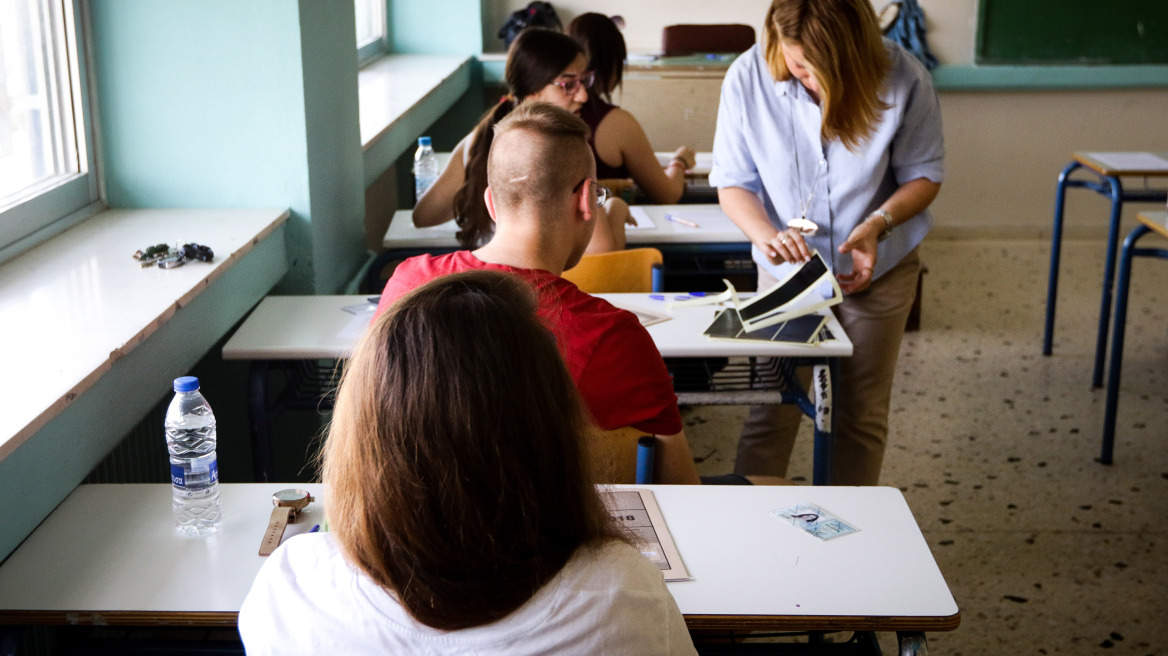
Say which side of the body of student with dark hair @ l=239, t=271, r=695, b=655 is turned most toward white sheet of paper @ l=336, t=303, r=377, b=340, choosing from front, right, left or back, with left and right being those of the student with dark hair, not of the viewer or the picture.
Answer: front

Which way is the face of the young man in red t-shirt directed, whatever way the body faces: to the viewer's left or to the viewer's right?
to the viewer's right

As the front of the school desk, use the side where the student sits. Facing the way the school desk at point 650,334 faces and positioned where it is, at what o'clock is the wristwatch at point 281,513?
The wristwatch is roughly at 1 o'clock from the school desk.

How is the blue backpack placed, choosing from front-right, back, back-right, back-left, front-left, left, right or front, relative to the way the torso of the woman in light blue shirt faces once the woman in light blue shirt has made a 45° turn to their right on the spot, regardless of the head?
back-right

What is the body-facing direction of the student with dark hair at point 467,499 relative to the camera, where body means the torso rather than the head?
away from the camera

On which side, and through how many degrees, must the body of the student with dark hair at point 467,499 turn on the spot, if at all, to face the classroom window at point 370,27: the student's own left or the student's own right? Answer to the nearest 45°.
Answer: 0° — they already face it

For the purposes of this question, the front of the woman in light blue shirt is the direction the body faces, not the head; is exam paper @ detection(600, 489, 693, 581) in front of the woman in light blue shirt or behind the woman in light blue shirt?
in front

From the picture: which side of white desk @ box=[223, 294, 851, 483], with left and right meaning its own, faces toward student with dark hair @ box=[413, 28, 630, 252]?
back

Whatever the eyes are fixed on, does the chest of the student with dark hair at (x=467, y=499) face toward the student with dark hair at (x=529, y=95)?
yes

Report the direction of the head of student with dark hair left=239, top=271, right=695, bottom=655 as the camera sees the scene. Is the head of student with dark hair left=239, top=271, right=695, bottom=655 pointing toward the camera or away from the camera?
away from the camera

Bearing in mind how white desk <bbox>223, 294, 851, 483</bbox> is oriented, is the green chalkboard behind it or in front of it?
behind

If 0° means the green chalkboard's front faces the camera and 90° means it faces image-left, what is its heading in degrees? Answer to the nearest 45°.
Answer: approximately 0°

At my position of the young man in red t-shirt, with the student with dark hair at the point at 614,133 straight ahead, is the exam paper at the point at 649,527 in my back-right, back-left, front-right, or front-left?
back-right

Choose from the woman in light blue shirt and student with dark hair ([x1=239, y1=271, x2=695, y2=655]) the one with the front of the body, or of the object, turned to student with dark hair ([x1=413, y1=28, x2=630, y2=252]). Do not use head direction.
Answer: student with dark hair ([x1=239, y1=271, x2=695, y2=655])
